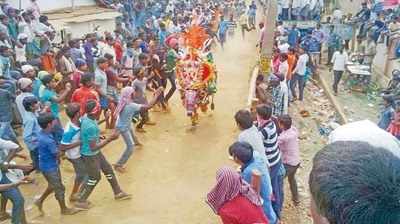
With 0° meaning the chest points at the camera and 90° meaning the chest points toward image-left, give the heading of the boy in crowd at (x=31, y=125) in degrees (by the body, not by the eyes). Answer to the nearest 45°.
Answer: approximately 270°

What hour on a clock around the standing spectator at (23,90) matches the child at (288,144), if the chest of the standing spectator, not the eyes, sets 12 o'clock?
The child is roughly at 1 o'clock from the standing spectator.

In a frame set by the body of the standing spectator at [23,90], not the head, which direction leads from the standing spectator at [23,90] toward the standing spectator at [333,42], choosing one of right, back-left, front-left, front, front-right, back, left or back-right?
front-left

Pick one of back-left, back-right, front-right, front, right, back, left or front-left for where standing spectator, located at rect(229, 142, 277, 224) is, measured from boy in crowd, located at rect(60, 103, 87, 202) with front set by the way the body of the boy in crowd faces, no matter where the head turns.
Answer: front-right

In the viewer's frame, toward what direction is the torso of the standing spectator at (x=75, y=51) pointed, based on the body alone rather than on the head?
to the viewer's right

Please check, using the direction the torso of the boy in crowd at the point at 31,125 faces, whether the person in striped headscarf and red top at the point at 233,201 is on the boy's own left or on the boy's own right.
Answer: on the boy's own right

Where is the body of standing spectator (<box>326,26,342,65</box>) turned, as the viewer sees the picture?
to the viewer's left

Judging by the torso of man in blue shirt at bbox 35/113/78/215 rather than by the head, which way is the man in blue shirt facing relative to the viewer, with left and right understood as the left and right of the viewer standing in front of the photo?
facing to the right of the viewer

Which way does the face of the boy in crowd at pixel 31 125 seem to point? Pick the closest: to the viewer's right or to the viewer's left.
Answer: to the viewer's right

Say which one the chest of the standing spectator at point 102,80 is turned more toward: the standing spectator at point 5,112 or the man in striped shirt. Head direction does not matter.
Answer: the man in striped shirt

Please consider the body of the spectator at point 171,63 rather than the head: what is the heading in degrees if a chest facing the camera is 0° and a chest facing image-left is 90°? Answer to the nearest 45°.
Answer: approximately 270°

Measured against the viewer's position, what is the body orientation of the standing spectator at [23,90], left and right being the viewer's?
facing to the right of the viewer

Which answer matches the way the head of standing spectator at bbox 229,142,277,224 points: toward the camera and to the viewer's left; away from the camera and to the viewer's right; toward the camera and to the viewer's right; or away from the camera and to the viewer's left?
away from the camera and to the viewer's left
